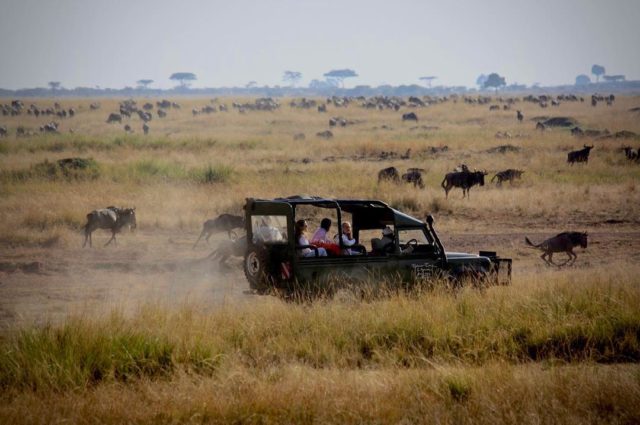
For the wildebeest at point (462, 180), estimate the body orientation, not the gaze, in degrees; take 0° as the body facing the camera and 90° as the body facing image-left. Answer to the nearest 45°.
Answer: approximately 270°

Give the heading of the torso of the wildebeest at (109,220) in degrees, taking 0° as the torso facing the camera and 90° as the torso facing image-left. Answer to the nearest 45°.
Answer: approximately 270°

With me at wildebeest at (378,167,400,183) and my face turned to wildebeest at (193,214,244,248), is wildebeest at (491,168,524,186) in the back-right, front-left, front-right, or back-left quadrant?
back-left

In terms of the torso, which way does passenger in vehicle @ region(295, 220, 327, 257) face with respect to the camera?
to the viewer's right

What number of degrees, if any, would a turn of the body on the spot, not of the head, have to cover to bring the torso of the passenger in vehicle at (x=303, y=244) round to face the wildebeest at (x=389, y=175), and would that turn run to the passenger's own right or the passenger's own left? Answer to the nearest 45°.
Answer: approximately 90° to the passenger's own left

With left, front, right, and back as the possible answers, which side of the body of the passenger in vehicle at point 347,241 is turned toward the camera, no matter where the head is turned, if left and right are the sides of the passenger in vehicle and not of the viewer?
right
